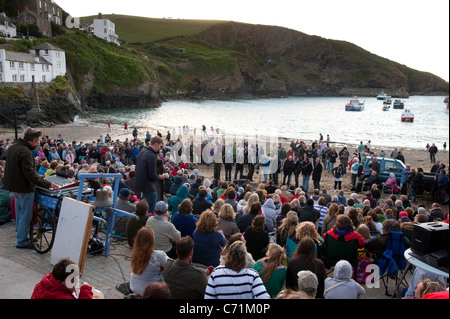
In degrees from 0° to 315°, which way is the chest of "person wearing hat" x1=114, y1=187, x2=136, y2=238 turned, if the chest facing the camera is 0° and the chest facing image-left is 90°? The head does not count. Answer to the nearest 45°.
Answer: approximately 225°

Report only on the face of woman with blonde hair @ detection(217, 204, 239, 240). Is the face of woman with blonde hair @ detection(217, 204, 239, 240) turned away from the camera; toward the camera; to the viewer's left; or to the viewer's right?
away from the camera

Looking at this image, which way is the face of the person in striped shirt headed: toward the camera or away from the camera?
away from the camera

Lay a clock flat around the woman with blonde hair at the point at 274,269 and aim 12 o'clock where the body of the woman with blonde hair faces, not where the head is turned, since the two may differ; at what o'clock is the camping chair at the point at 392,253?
The camping chair is roughly at 3 o'clock from the woman with blonde hair.

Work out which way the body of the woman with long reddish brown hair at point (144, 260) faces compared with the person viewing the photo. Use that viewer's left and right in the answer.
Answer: facing away from the viewer and to the right of the viewer

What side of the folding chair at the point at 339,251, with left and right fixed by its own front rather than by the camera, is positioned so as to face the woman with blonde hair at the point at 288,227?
left

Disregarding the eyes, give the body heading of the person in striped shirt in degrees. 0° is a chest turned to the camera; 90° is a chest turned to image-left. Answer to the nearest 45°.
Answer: approximately 180°

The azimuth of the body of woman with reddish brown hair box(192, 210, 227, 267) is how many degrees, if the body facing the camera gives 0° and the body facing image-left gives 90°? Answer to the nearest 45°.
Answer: approximately 180°

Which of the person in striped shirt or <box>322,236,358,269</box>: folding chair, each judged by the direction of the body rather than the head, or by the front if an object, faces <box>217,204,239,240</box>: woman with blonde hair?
the person in striped shirt

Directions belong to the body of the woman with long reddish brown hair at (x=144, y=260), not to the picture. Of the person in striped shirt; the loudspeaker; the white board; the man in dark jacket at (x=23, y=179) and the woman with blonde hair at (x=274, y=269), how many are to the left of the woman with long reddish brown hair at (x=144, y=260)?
2

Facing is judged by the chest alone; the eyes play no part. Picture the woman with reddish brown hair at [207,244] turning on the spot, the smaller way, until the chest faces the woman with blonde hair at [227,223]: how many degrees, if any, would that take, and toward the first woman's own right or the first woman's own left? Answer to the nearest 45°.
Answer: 0° — they already face them

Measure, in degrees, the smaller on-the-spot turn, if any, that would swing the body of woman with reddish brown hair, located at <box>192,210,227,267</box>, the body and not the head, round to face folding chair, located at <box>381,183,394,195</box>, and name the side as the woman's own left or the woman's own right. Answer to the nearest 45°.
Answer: approximately 45° to the woman's own right

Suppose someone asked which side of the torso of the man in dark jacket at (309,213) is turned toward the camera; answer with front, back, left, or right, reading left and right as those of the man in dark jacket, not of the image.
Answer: back

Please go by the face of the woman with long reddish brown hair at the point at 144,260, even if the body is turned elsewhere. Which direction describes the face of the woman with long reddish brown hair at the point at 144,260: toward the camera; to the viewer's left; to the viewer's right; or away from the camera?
away from the camera
